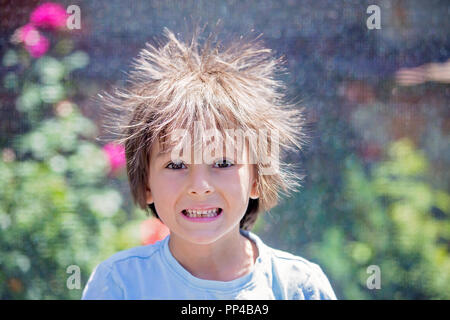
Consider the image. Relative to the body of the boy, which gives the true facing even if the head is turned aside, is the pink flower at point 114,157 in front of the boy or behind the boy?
behind

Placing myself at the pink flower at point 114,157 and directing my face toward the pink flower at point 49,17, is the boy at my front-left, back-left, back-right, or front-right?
back-left

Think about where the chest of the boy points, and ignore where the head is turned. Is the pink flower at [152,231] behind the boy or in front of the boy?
behind

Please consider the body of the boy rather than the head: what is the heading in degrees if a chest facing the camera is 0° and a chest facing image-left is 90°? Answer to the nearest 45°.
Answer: approximately 0°

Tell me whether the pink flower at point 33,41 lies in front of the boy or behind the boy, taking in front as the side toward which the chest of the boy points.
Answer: behind

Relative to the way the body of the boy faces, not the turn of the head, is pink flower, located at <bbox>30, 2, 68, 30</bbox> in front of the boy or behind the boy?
behind
